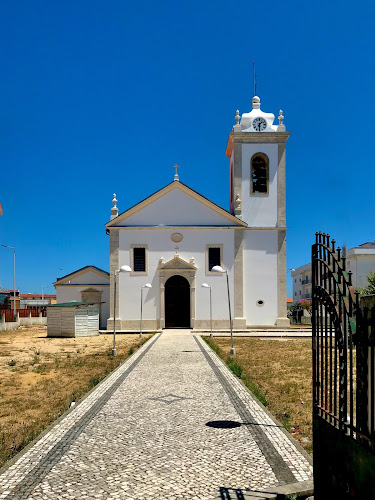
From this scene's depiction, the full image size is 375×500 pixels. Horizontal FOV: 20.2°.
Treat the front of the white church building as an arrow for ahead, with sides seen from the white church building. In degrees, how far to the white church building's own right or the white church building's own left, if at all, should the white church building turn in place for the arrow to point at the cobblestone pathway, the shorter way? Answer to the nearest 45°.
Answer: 0° — it already faces it

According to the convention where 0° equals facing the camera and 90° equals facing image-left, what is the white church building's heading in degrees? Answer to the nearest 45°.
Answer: approximately 0°

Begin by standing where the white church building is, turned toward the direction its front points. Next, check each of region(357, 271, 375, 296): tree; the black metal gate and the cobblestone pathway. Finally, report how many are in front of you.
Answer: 2

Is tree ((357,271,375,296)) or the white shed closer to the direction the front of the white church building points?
the white shed

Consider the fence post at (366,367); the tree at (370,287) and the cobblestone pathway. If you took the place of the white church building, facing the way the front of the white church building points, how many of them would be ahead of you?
2

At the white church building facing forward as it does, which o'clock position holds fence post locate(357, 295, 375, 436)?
The fence post is roughly at 12 o'clock from the white church building.

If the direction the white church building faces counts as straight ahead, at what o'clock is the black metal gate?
The black metal gate is roughly at 12 o'clock from the white church building.
